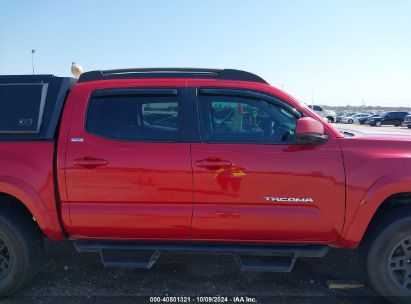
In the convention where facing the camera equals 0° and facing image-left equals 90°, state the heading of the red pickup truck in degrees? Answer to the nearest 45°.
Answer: approximately 270°

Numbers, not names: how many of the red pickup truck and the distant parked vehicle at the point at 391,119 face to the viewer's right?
1

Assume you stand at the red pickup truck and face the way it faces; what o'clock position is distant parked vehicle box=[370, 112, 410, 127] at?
The distant parked vehicle is roughly at 10 o'clock from the red pickup truck.

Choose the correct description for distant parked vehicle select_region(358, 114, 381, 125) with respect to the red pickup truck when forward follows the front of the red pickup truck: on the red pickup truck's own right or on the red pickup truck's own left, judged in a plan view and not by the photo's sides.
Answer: on the red pickup truck's own left
